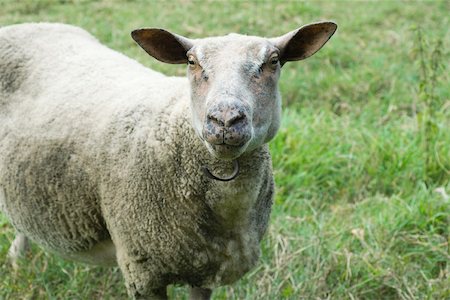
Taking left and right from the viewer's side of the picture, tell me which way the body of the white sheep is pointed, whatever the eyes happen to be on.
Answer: facing the viewer and to the right of the viewer
